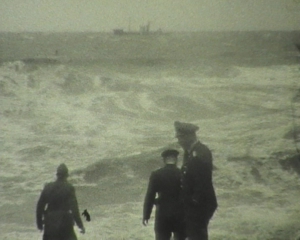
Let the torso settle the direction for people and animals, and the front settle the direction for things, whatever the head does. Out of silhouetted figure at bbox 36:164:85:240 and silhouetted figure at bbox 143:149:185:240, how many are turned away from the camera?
2

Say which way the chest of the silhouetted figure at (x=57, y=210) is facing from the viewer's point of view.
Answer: away from the camera

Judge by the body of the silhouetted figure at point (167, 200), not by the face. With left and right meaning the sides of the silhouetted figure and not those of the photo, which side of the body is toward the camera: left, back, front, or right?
back
